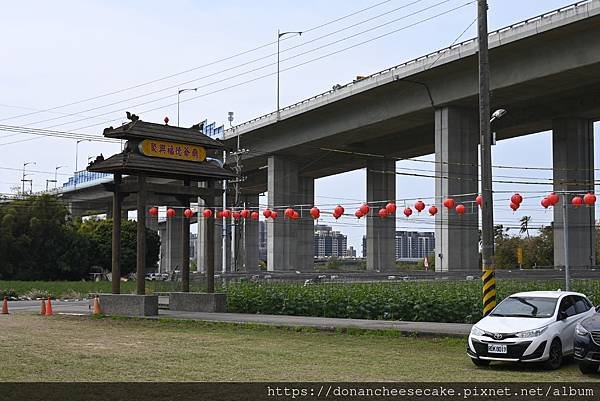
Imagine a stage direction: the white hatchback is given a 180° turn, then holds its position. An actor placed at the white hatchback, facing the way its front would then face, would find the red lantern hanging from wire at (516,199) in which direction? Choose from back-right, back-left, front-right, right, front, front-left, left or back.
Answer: front-left

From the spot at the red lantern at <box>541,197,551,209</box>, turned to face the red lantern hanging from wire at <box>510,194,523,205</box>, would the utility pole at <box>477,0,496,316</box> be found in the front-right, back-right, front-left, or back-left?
front-left

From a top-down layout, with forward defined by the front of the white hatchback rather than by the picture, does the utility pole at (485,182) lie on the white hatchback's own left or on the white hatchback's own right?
on the white hatchback's own right

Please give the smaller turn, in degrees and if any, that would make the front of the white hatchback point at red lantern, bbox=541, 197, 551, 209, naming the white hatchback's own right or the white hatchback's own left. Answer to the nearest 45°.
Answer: approximately 135° to the white hatchback's own right
